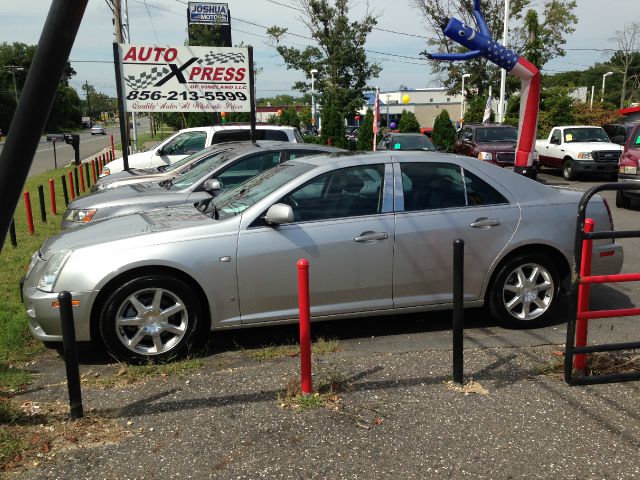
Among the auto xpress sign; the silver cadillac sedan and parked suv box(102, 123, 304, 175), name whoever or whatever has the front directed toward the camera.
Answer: the auto xpress sign

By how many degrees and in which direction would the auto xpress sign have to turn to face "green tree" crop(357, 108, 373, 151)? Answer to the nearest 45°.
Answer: approximately 135° to its left

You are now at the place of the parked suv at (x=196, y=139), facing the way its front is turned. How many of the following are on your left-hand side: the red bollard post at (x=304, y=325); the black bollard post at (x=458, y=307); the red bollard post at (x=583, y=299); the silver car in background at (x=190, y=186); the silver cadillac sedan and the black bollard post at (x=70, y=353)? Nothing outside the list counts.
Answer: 6

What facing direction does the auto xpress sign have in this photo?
toward the camera

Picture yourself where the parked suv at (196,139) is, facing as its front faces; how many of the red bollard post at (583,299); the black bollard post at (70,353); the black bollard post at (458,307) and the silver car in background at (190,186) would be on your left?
4

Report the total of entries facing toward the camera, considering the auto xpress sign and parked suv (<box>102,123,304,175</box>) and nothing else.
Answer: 1

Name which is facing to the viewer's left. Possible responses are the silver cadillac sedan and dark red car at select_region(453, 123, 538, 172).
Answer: the silver cadillac sedan

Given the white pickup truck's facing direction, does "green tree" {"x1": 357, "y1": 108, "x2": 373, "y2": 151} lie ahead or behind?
behind

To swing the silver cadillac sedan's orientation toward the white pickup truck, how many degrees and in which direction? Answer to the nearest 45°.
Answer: approximately 135° to its right

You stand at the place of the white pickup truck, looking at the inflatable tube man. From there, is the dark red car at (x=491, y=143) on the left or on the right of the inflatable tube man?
right

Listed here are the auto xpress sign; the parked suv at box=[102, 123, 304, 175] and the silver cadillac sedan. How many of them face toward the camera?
1

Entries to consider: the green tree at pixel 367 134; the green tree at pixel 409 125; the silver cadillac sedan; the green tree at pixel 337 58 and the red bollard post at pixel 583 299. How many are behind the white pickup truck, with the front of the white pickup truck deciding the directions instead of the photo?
3

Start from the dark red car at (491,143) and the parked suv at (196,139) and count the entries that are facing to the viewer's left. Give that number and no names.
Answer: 1

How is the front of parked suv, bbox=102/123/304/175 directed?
to the viewer's left

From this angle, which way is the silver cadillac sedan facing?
to the viewer's left

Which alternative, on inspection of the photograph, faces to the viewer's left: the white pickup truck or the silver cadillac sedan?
the silver cadillac sedan

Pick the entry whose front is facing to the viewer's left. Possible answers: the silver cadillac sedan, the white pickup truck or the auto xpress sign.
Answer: the silver cadillac sedan
